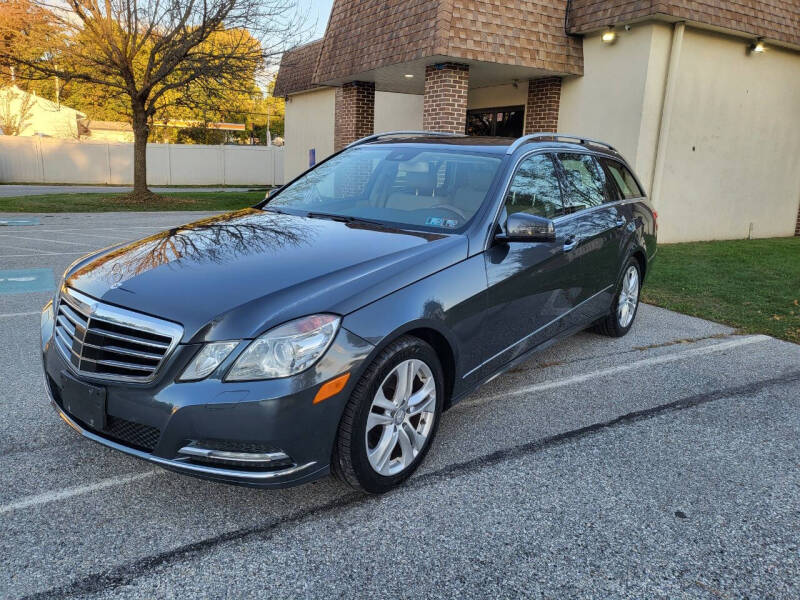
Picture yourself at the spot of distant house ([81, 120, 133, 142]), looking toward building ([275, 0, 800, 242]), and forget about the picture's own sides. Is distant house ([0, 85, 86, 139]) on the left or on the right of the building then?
right

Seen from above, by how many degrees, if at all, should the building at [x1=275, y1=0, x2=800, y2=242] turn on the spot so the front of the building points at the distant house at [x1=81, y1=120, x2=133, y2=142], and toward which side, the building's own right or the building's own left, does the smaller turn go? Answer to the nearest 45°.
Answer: approximately 90° to the building's own right

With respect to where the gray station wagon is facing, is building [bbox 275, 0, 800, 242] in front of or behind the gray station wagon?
behind

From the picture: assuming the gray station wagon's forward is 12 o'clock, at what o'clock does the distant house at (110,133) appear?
The distant house is roughly at 4 o'clock from the gray station wagon.

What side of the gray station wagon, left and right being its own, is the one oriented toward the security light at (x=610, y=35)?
back

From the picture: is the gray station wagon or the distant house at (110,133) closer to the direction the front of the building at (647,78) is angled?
the gray station wagon

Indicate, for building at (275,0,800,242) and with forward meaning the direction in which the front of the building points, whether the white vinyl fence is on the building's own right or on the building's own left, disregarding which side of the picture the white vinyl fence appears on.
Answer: on the building's own right

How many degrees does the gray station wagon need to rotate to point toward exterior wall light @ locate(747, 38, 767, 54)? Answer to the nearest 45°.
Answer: approximately 180°

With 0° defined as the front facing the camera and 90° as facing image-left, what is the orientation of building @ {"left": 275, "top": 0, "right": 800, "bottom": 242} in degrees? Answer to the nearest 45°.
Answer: approximately 45°
